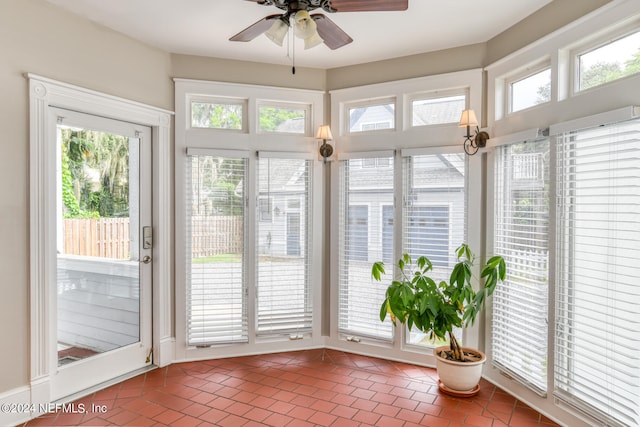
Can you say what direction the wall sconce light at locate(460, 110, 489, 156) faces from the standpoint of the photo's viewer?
facing the viewer and to the left of the viewer

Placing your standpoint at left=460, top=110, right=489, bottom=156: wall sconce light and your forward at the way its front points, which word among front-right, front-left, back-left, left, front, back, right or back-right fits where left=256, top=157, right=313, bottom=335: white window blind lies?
front-right

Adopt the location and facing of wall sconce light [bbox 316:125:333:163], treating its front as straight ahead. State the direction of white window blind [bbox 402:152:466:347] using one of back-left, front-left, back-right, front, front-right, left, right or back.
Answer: left

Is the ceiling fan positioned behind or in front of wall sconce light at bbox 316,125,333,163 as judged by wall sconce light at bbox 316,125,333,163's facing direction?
in front

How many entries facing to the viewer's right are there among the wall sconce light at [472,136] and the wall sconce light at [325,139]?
0

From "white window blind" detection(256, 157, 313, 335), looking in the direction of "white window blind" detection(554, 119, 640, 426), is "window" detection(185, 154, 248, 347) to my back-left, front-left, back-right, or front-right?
back-right

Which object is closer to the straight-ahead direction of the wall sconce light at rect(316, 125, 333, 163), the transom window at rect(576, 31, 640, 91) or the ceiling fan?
the ceiling fan

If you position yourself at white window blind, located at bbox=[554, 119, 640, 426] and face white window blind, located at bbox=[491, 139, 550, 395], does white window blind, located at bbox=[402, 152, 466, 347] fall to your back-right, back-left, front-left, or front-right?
front-left

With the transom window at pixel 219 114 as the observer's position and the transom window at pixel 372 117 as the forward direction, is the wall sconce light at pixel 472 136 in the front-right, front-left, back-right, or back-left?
front-right

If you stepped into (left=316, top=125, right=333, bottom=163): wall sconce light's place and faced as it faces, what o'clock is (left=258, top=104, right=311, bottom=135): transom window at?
The transom window is roughly at 4 o'clock from the wall sconce light.

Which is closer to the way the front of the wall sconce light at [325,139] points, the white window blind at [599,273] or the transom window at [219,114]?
the white window blind

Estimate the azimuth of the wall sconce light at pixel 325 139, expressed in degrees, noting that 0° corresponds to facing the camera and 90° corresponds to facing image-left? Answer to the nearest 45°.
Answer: approximately 0°

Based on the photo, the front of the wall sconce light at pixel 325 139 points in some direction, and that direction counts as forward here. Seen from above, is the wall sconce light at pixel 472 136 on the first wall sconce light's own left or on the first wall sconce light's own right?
on the first wall sconce light's own left

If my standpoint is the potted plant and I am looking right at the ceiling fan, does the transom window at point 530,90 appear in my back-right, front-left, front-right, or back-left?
back-left
